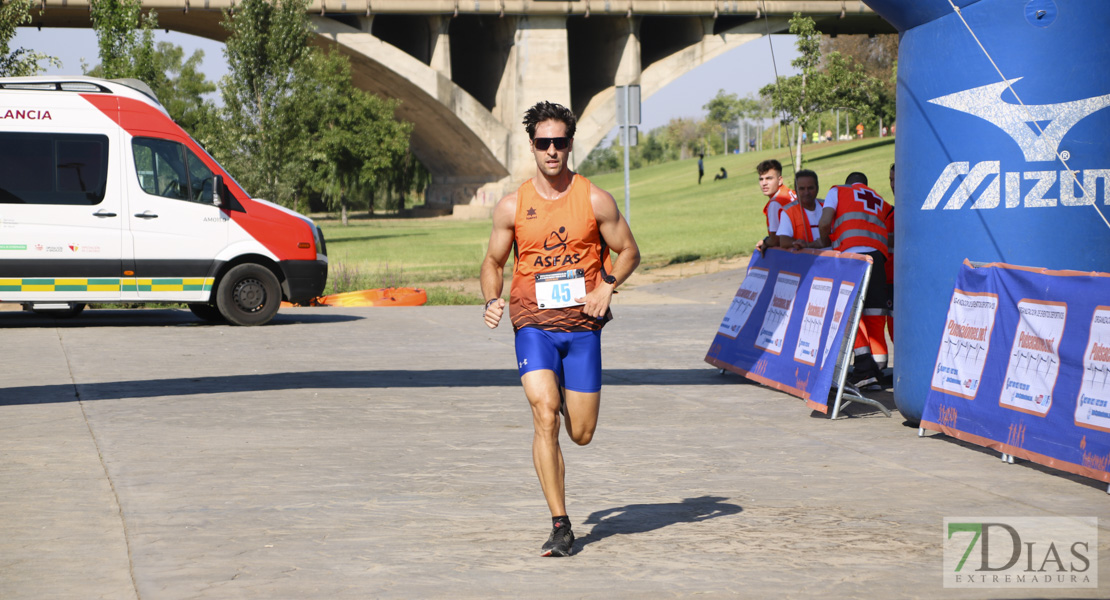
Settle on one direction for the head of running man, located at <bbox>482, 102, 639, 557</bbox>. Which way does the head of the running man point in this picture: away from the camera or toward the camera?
toward the camera

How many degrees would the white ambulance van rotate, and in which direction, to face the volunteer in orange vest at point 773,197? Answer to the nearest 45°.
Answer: approximately 45° to its right

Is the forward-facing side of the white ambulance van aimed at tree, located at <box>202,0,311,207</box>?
no

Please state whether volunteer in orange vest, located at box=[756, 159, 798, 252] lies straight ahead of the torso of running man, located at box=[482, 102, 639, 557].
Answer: no

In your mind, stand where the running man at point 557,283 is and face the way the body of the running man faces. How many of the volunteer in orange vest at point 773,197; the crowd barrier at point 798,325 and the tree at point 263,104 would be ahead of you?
0

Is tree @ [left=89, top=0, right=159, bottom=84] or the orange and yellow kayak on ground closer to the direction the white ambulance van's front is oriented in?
the orange and yellow kayak on ground

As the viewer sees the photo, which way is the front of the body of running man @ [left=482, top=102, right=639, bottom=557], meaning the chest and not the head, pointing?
toward the camera

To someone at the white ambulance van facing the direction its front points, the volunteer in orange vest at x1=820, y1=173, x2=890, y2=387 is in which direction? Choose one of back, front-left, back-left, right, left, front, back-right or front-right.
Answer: front-right

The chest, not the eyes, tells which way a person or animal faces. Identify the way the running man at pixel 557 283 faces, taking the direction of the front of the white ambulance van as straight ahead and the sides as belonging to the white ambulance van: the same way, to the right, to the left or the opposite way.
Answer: to the right

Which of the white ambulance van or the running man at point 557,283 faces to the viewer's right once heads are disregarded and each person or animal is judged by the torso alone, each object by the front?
the white ambulance van

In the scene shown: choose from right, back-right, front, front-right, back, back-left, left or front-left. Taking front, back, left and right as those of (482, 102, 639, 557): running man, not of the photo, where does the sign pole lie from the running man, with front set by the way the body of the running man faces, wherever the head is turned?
back

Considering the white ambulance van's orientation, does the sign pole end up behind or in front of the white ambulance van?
in front

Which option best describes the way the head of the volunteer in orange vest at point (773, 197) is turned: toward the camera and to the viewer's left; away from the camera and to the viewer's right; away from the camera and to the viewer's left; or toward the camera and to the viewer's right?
toward the camera and to the viewer's left

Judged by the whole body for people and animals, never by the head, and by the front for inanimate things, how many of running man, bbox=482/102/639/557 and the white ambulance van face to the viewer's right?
1

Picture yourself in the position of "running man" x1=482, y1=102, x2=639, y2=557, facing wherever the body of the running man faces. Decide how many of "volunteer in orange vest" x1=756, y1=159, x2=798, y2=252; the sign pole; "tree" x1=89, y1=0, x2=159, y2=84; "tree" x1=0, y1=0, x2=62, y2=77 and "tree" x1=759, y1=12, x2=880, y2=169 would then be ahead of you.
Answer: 0

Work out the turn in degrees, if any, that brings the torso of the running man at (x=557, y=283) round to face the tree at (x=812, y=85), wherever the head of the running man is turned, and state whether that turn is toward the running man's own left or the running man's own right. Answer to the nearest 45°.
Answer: approximately 180°

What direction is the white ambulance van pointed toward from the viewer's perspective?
to the viewer's right
